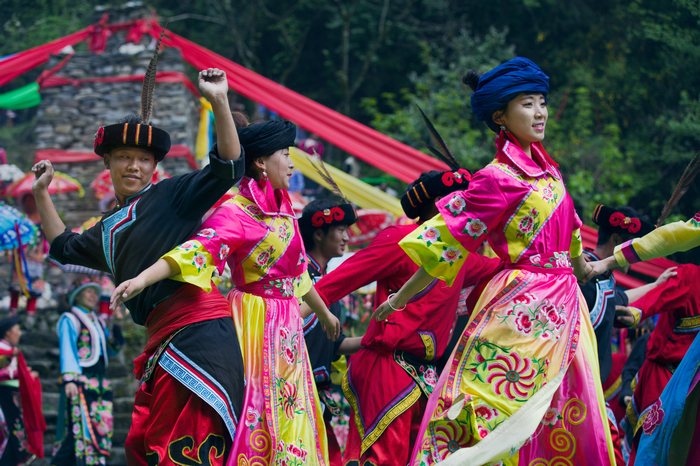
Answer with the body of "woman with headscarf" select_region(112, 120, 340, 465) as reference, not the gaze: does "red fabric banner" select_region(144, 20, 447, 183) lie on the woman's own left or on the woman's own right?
on the woman's own left

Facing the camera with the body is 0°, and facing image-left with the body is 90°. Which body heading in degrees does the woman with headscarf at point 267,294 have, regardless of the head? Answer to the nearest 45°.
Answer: approximately 315°

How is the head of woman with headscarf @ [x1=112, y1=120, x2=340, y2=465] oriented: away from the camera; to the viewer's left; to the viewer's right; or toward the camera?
to the viewer's right

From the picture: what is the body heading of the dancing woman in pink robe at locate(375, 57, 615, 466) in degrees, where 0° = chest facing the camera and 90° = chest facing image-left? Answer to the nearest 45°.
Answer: approximately 315°

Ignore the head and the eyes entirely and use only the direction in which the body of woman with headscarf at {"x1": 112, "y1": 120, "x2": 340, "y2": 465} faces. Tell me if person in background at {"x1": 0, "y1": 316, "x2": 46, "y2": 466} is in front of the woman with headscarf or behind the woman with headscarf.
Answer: behind
